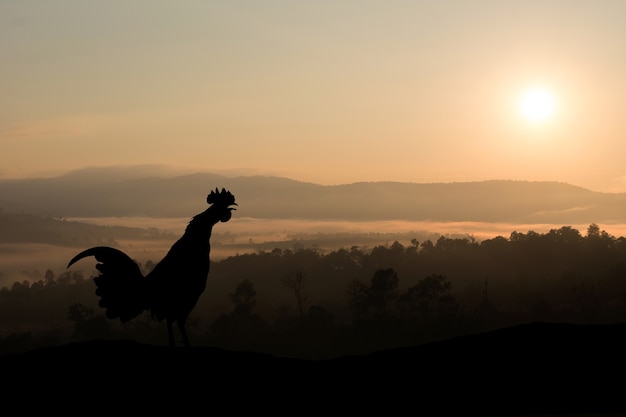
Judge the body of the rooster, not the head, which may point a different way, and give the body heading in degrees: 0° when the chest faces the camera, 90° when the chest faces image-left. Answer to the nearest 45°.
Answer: approximately 270°
